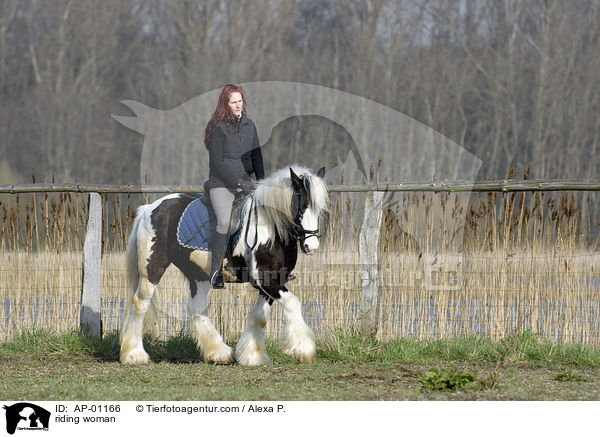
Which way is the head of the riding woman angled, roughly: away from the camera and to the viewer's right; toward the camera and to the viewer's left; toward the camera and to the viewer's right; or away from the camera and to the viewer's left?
toward the camera and to the viewer's right

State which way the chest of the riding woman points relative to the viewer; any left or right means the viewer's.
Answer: facing the viewer and to the right of the viewer
